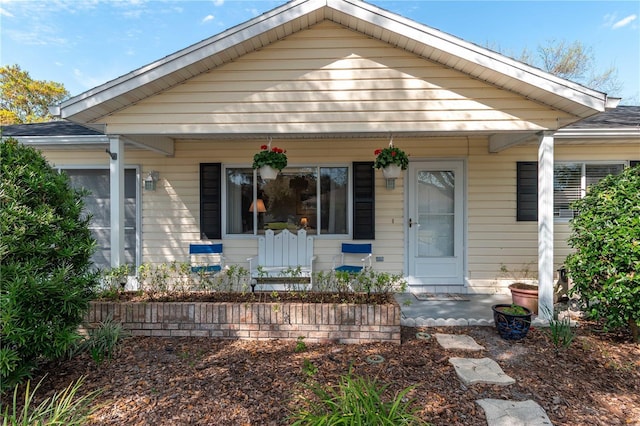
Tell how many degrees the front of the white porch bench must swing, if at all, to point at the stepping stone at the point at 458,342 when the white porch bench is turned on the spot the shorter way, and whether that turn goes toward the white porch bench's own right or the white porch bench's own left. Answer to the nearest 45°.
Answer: approximately 45° to the white porch bench's own left

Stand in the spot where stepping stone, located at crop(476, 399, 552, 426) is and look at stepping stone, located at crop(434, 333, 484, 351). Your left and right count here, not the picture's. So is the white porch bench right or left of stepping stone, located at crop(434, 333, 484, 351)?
left

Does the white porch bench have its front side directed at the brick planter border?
yes

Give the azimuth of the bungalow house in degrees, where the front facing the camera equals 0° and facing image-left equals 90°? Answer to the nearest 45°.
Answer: approximately 0°

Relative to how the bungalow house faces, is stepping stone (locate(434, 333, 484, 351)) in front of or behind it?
in front

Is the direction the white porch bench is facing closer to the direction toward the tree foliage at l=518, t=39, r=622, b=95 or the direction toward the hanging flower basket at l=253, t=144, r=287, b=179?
the hanging flower basket

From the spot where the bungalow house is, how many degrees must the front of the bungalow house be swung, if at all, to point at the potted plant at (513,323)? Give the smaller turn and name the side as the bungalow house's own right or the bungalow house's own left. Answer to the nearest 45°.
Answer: approximately 45° to the bungalow house's own left

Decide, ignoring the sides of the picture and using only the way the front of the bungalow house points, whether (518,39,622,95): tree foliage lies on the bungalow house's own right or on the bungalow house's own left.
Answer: on the bungalow house's own left

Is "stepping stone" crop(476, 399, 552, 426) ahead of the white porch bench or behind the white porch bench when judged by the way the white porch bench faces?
ahead
